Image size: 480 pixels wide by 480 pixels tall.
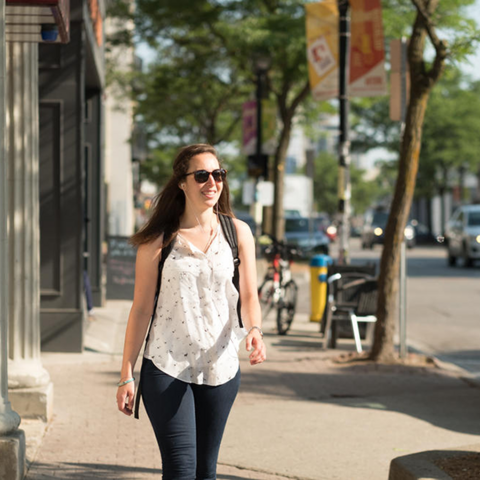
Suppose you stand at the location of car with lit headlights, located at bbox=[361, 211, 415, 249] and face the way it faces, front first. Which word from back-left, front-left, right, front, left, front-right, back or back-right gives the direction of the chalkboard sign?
front-right

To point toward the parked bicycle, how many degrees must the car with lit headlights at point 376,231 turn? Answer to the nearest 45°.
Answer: approximately 45° to its right

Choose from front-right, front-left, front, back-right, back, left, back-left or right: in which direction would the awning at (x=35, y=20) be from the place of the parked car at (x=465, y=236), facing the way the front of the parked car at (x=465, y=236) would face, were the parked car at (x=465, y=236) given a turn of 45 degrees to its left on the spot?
right

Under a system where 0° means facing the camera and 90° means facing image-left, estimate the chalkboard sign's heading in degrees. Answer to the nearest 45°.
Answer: approximately 0°

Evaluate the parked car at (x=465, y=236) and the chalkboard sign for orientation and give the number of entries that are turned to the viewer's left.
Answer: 0

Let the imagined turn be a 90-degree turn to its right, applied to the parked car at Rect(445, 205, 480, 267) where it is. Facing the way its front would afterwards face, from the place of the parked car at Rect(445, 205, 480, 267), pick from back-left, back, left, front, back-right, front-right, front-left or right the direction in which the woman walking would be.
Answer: front-left

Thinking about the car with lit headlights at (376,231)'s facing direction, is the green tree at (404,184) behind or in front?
in front

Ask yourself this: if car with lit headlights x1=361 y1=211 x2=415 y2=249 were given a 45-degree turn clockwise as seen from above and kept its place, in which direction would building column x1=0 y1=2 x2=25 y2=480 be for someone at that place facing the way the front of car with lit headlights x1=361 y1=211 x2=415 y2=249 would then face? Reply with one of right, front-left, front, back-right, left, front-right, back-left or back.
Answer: front

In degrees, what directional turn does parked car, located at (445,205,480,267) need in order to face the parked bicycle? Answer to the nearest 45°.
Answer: approximately 45° to its right

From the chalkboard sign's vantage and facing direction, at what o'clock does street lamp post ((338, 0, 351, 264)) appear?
The street lamp post is roughly at 10 o'clock from the chalkboard sign.

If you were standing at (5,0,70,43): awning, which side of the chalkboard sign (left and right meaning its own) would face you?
front

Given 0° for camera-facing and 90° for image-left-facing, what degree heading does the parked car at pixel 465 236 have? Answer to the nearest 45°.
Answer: approximately 315°

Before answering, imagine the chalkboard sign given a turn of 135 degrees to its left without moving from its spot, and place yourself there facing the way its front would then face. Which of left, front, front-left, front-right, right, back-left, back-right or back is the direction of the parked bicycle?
right

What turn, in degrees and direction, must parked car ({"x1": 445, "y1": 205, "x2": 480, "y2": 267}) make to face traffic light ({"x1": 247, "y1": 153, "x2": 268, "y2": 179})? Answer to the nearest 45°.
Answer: approximately 90° to its right

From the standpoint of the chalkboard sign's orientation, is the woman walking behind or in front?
in front

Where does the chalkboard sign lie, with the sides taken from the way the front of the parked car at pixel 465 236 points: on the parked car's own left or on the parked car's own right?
on the parked car's own right
